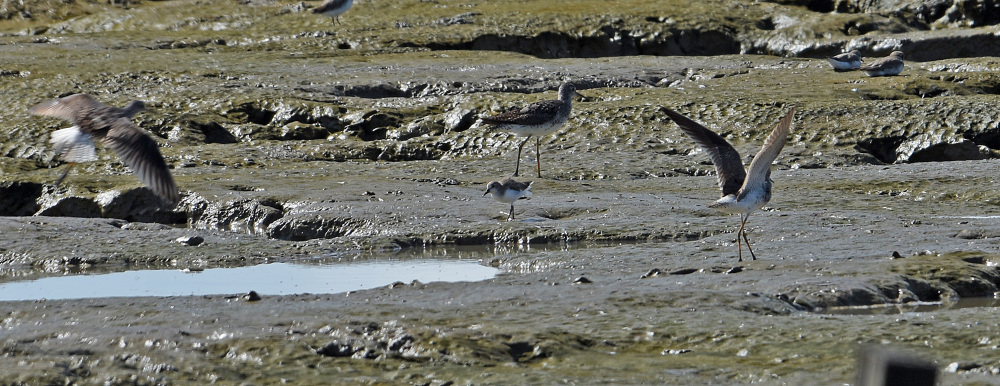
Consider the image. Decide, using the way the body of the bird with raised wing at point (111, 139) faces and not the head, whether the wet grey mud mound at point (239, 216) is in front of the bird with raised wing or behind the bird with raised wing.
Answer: in front

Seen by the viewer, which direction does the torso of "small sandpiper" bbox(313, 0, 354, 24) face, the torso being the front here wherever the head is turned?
to the viewer's right

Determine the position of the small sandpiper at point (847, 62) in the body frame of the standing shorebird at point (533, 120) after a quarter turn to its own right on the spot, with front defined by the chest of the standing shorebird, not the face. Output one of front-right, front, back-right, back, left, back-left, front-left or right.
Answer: back-left

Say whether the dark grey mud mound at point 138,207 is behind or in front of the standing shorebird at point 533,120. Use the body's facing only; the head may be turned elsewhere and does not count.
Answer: behind

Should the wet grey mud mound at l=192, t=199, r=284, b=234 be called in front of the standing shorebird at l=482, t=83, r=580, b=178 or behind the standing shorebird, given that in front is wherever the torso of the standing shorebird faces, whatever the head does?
behind

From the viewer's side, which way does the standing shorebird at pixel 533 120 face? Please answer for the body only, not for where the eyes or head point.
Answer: to the viewer's right

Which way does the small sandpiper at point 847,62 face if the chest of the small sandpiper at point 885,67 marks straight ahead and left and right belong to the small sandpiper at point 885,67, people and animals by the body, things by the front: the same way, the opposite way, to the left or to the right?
the same way

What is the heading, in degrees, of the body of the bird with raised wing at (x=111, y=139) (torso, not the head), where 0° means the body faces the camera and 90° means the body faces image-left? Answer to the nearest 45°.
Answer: approximately 225°
